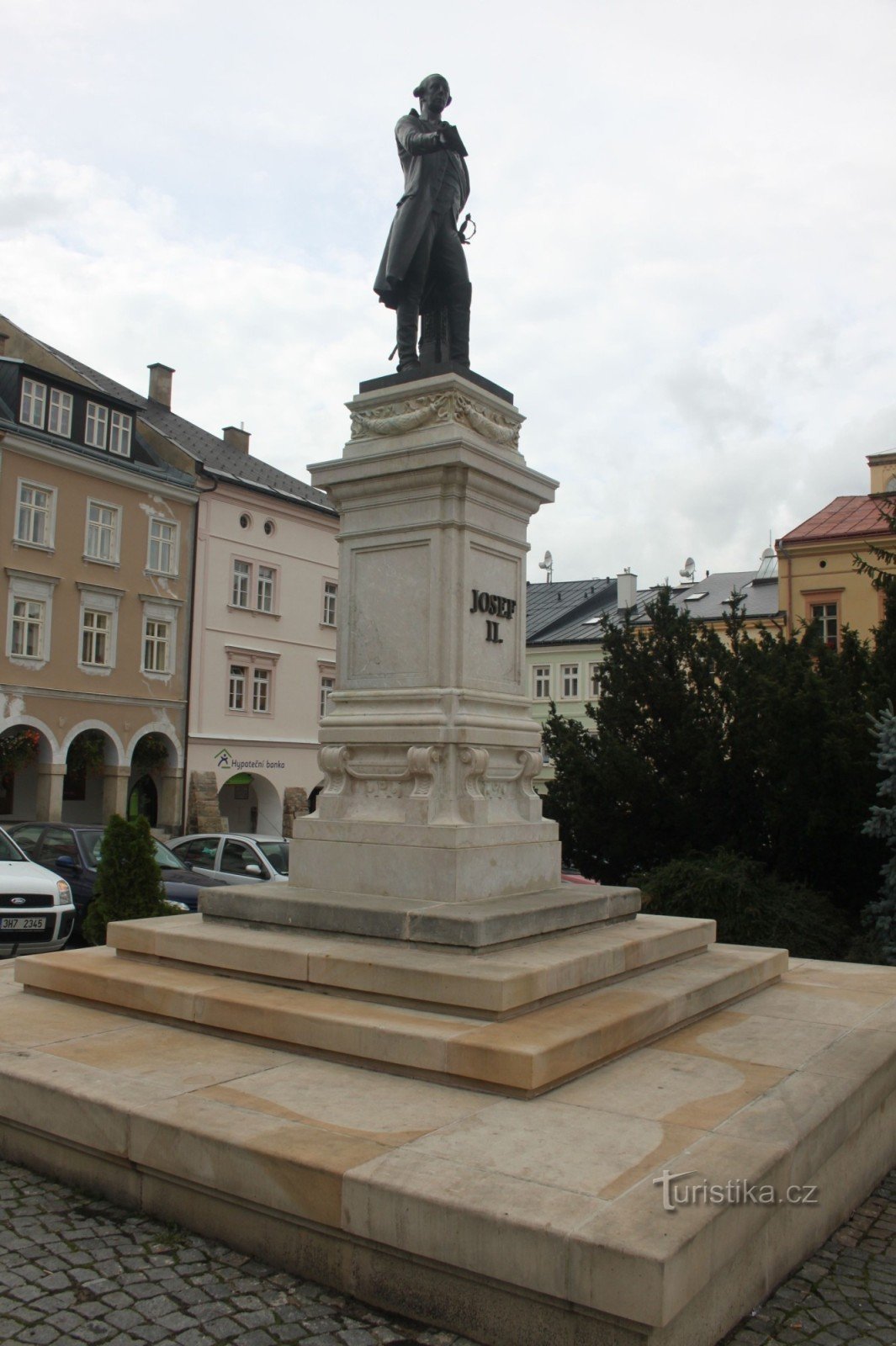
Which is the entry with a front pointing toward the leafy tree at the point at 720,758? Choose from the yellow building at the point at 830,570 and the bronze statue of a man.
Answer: the yellow building

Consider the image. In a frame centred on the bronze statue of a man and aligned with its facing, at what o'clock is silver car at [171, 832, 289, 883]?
The silver car is roughly at 7 o'clock from the bronze statue of a man.

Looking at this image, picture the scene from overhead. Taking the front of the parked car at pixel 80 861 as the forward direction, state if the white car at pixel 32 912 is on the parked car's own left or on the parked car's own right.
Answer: on the parked car's own right

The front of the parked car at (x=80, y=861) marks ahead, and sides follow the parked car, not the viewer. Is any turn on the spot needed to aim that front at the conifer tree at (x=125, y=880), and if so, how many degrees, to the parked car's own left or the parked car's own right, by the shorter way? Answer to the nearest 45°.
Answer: approximately 45° to the parked car's own right

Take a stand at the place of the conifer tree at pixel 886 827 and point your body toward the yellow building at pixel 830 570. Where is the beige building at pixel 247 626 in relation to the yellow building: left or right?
left

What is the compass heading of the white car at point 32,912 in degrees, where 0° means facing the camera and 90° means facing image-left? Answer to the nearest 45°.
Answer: approximately 315°

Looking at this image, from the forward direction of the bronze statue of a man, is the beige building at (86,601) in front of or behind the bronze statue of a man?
behind

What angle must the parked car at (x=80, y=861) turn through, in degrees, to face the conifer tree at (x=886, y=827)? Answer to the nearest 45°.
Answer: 0° — it already faces it

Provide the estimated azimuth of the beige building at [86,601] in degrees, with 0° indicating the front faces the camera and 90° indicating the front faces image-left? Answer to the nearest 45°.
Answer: approximately 315°

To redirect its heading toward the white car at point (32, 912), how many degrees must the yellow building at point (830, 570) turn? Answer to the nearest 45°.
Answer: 0° — it already faces it

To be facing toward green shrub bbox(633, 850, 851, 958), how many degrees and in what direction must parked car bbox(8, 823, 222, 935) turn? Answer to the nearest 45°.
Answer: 0° — it already faces it
